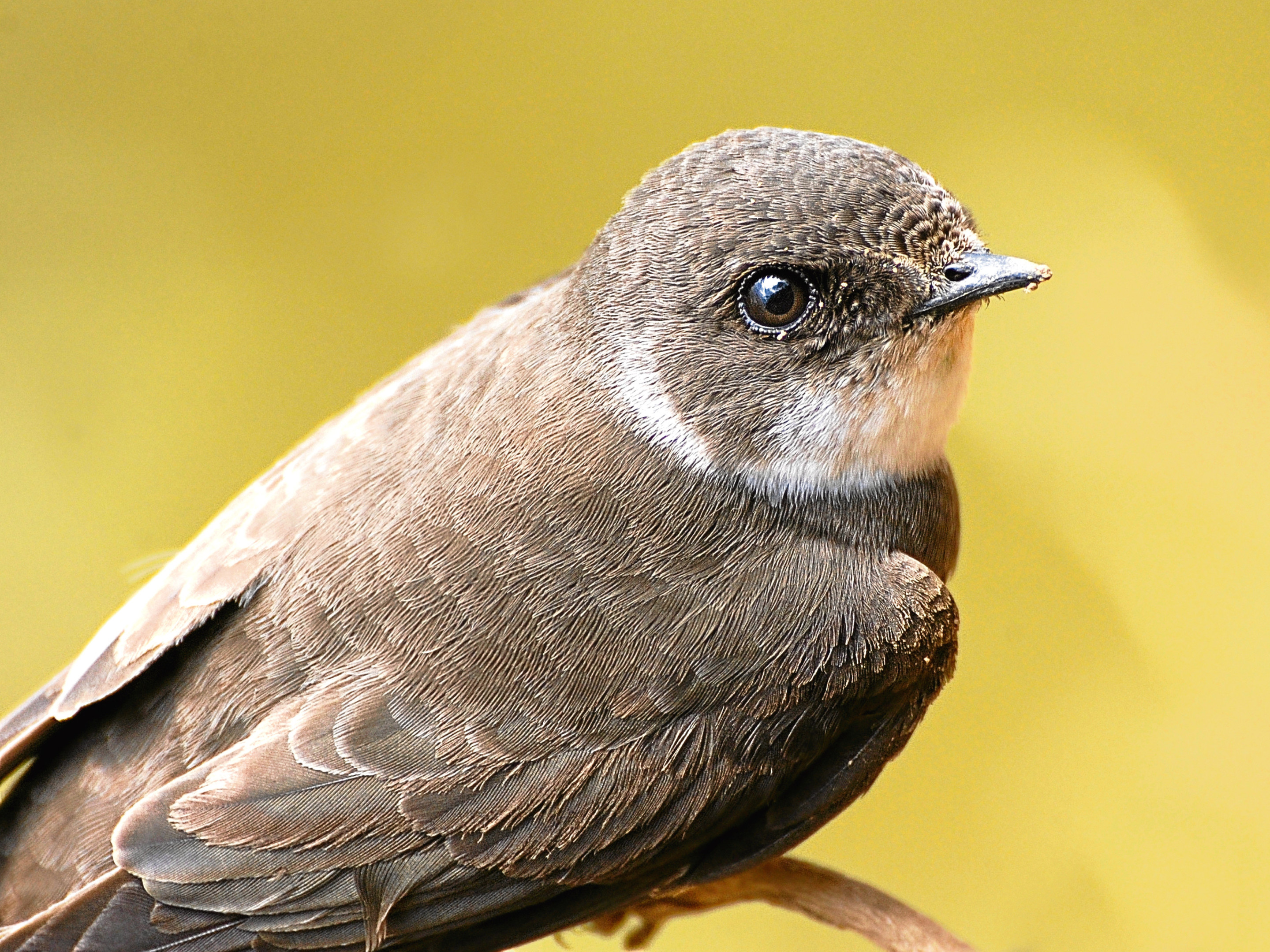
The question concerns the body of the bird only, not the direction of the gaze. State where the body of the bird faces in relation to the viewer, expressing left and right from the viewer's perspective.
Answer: facing to the right of the viewer
